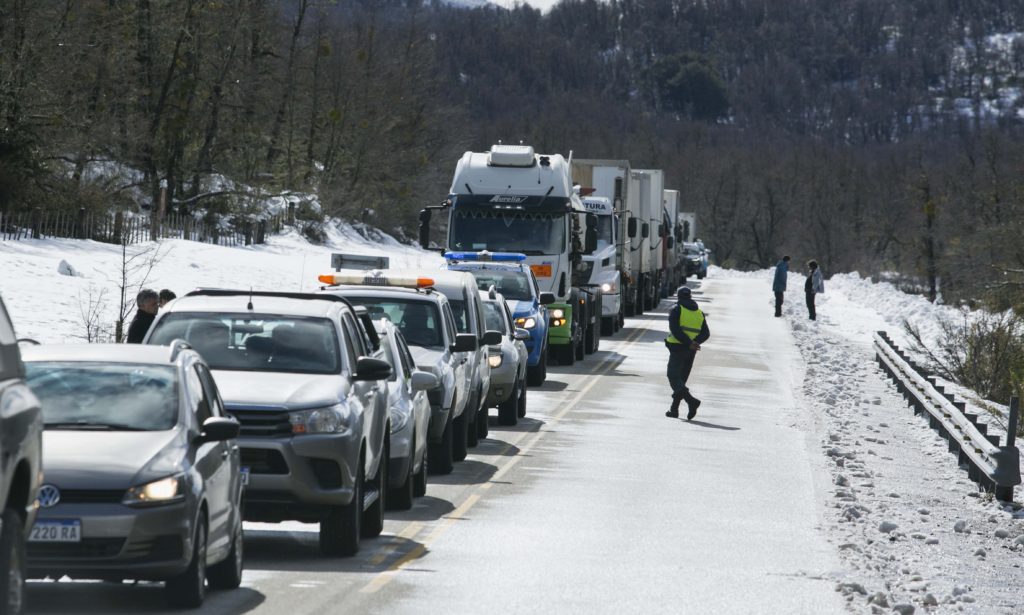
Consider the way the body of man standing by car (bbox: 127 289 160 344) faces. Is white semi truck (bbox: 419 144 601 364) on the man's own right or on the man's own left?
on the man's own left

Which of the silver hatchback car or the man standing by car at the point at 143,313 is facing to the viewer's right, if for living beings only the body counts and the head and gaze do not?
the man standing by car

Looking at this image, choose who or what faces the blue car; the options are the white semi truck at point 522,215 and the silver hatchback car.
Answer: the white semi truck

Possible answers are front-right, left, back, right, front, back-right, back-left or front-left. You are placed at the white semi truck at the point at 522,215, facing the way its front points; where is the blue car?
front

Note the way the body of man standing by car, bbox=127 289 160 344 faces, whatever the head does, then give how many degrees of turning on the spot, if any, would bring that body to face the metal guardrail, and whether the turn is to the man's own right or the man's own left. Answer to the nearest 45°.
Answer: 0° — they already face it

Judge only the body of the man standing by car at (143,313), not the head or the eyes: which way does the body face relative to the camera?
to the viewer's right

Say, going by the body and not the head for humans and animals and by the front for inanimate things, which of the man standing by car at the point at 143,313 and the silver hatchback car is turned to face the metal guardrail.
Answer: the man standing by car

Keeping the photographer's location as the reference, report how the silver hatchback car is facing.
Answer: facing the viewer

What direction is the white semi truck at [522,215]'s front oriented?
toward the camera

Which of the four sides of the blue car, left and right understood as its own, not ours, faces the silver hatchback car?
front

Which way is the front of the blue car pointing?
toward the camera

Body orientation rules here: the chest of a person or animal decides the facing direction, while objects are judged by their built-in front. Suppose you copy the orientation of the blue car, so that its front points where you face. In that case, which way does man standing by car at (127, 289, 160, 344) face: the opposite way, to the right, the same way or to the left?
to the left

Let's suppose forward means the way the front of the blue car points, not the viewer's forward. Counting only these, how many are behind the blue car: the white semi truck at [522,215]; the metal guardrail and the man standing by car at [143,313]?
1
